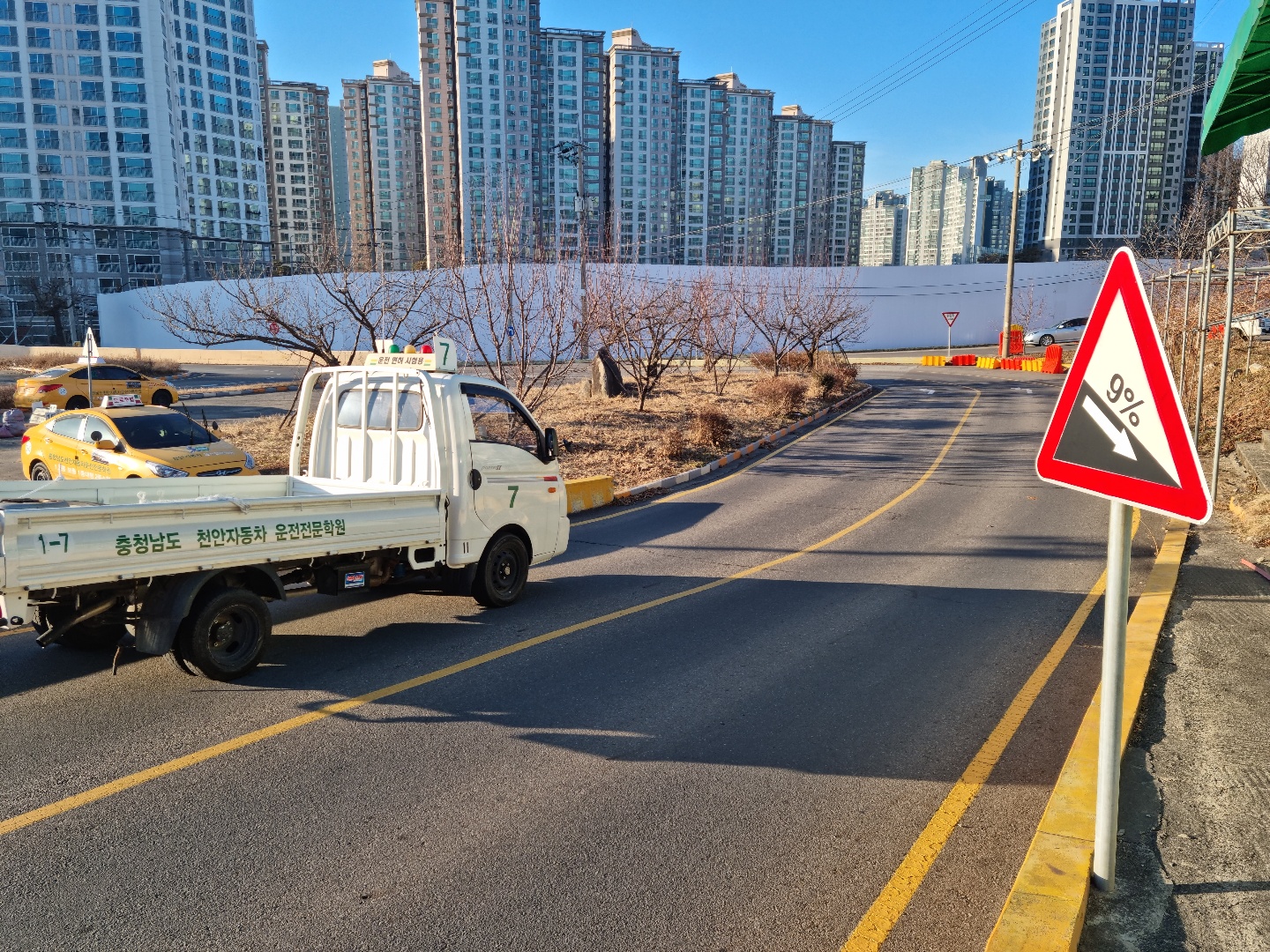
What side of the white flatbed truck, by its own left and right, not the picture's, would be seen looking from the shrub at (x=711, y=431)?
front

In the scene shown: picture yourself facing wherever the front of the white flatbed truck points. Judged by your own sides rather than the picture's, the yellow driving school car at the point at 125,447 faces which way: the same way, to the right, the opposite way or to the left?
to the right

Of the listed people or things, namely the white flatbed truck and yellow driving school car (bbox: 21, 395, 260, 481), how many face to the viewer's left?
0

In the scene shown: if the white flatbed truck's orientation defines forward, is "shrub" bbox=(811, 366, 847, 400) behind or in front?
in front

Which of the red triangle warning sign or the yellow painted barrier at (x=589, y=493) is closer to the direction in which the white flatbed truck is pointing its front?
the yellow painted barrier

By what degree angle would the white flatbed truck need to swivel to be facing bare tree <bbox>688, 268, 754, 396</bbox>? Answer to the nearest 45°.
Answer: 0° — it already faces it

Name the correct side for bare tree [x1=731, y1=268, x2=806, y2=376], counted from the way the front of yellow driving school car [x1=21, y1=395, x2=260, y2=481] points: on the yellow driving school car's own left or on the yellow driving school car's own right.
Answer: on the yellow driving school car's own left

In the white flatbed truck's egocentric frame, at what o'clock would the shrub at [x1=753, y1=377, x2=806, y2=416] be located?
The shrub is roughly at 12 o'clock from the white flatbed truck.

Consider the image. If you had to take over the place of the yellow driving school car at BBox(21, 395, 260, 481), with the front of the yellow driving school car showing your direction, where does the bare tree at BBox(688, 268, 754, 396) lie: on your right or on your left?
on your left

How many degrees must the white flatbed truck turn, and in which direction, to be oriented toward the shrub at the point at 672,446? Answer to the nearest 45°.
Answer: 0° — it already faces it

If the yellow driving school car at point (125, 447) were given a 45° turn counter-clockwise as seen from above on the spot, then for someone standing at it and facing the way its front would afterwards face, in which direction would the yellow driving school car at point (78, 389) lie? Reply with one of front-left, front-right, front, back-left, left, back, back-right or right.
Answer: left

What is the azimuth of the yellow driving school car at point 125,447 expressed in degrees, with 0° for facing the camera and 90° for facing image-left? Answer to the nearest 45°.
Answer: approximately 315°

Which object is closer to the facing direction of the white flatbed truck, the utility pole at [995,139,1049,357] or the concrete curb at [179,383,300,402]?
the utility pole

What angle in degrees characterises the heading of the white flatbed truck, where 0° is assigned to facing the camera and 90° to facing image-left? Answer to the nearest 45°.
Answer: approximately 225°

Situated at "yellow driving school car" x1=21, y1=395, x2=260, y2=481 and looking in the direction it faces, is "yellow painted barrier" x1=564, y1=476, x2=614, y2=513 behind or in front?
in front
